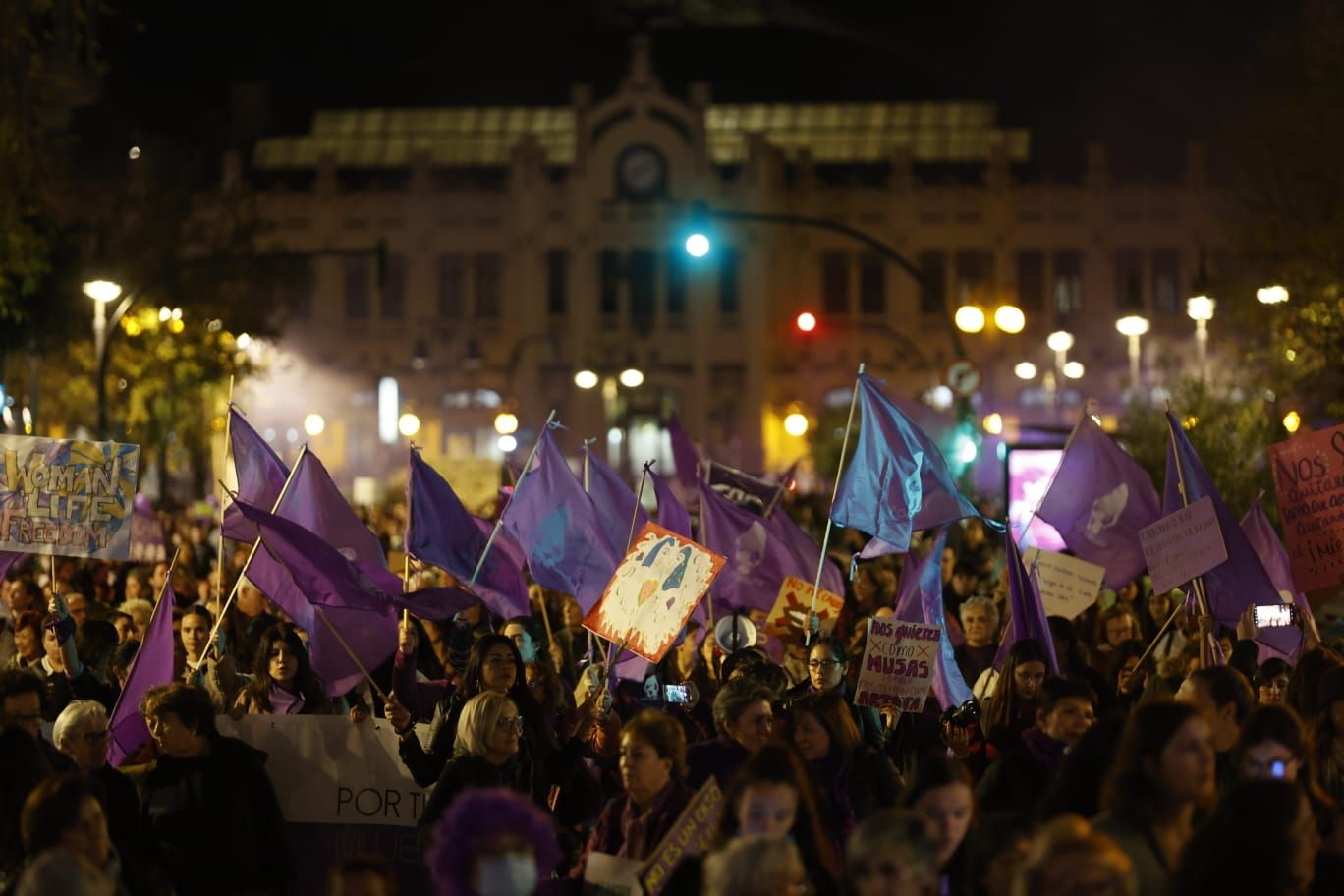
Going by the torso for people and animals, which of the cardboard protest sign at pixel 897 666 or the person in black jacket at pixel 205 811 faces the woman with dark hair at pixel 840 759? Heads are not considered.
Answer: the cardboard protest sign

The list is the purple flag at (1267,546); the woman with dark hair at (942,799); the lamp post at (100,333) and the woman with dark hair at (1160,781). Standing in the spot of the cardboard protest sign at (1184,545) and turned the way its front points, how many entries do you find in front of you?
2

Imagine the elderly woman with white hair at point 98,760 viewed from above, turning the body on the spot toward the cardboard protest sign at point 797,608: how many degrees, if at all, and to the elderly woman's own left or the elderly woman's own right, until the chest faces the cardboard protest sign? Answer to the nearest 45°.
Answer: approximately 90° to the elderly woman's own left

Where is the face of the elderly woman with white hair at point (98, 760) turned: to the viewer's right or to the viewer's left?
to the viewer's right

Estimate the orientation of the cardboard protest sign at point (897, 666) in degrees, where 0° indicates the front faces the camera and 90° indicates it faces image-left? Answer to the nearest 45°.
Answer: approximately 0°

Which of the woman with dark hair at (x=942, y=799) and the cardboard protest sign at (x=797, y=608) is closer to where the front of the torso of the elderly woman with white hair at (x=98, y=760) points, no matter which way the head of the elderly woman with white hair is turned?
the woman with dark hair

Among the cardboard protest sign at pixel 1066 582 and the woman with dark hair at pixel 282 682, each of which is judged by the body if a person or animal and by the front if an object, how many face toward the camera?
2

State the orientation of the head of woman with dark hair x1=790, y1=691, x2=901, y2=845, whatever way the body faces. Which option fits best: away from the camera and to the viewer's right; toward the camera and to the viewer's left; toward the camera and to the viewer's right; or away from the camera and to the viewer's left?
toward the camera and to the viewer's left

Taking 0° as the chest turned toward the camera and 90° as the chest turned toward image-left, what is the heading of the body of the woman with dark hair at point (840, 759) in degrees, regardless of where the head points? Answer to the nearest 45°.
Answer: approximately 45°

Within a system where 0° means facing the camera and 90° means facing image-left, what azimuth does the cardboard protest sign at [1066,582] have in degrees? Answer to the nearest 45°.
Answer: approximately 0°
